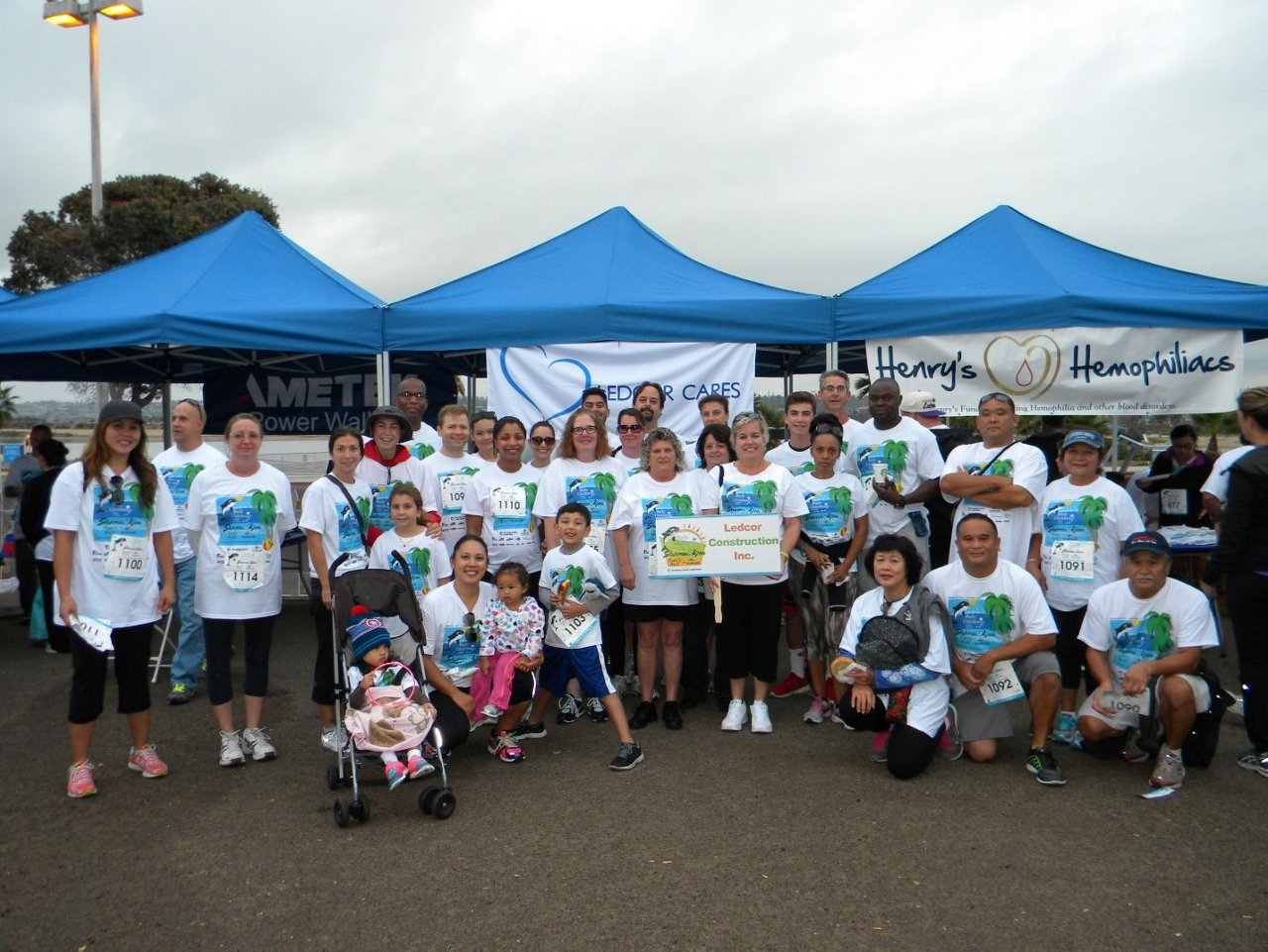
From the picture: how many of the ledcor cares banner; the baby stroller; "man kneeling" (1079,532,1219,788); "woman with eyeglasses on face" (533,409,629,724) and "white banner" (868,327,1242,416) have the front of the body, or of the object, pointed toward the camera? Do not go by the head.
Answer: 5

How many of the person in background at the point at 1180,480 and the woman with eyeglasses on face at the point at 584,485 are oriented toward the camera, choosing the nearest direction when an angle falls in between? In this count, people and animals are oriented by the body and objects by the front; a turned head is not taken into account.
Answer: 2

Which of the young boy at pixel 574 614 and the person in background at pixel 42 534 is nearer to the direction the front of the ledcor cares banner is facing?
the young boy

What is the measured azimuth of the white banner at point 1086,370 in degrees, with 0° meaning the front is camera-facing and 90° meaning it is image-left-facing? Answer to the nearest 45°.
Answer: approximately 0°

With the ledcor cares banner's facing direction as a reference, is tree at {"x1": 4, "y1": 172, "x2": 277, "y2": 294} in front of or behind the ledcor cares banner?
behind

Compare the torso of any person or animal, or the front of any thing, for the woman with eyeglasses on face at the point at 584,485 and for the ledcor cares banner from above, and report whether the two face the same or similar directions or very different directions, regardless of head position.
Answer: same or similar directions

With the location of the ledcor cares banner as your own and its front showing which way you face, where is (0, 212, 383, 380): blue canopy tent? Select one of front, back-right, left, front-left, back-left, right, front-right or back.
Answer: right

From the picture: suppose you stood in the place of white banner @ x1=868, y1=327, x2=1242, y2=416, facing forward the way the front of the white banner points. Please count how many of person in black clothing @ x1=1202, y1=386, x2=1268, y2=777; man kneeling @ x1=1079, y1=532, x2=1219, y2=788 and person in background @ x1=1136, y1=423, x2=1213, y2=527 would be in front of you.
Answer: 2

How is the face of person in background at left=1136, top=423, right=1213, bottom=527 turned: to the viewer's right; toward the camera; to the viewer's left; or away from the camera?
toward the camera

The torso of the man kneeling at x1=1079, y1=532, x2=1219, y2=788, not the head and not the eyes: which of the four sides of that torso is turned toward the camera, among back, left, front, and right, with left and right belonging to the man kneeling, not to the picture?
front

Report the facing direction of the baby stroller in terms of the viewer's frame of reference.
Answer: facing the viewer

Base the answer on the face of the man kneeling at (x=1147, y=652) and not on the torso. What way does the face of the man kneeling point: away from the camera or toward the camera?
toward the camera

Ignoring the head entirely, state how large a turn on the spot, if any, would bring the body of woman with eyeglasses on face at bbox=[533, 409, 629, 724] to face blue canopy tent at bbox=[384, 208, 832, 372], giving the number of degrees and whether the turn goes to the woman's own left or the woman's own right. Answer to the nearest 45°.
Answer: approximately 180°

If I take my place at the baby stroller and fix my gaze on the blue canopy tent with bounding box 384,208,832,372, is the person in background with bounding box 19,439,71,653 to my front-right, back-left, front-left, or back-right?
front-left

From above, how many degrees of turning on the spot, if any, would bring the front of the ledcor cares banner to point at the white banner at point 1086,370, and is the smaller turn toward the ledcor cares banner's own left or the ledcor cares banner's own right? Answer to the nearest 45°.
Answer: approximately 90° to the ledcor cares banner's own left

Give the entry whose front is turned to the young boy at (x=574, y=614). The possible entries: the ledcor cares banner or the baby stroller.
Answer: the ledcor cares banner

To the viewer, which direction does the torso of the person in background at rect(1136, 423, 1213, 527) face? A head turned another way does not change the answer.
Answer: toward the camera

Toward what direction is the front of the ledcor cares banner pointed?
toward the camera

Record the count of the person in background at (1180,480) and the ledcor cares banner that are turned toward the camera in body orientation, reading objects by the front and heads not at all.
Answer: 2
